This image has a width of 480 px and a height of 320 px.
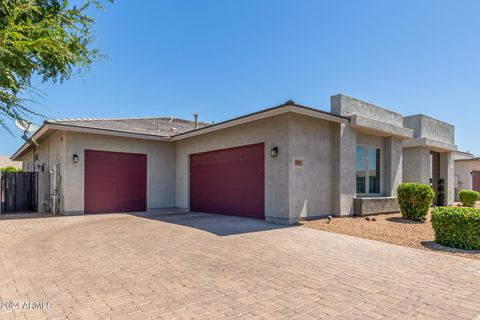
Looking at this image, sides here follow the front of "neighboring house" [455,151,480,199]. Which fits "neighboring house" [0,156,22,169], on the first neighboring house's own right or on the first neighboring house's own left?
on the first neighboring house's own right

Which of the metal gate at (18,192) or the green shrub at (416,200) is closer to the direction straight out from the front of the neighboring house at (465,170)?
the green shrub

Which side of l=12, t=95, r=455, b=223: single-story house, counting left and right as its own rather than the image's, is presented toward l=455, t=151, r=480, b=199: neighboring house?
left

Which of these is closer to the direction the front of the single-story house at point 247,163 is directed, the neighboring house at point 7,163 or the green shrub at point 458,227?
the green shrub

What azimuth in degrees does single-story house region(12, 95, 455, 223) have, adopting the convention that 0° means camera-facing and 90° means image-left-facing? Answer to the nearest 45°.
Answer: approximately 315°

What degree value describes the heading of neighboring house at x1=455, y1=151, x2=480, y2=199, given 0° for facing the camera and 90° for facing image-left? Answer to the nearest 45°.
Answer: approximately 0°
